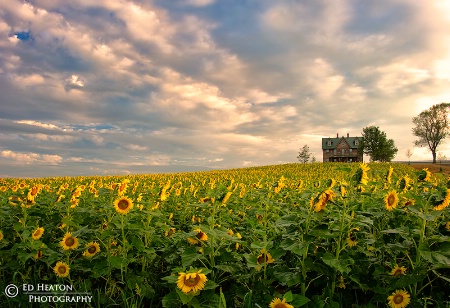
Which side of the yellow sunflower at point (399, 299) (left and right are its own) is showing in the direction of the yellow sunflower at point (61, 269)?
right

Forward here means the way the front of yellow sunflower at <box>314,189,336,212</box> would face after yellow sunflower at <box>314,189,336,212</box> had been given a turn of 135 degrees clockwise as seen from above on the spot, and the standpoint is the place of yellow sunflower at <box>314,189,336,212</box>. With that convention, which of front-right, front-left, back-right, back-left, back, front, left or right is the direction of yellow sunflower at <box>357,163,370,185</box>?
back-right

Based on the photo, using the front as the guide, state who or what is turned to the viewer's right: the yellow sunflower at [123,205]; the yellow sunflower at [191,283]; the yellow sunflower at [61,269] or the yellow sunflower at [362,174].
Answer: the yellow sunflower at [362,174]

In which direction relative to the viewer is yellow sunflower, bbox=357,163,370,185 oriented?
to the viewer's right

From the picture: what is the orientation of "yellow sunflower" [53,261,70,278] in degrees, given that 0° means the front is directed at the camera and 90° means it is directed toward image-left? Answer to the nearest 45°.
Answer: approximately 0°

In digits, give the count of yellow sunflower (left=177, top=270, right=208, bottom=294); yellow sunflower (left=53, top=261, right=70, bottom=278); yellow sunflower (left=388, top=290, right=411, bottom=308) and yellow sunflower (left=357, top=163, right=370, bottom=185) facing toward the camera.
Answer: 3

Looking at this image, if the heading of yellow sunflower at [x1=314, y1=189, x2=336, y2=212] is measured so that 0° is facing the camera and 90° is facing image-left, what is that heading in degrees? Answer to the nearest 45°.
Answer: approximately 315°

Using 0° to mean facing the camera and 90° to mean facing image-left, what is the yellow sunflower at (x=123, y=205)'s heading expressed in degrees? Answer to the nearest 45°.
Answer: approximately 0°

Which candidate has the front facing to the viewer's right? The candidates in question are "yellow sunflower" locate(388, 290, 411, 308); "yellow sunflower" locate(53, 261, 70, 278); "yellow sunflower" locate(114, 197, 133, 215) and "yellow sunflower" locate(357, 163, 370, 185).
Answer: "yellow sunflower" locate(357, 163, 370, 185)

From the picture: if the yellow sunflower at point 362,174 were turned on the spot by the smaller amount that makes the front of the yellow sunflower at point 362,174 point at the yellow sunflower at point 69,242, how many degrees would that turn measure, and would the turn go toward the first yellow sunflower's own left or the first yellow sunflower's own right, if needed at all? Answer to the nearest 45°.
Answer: approximately 180°
